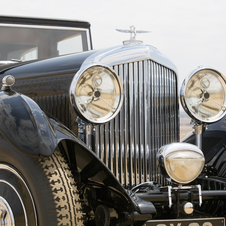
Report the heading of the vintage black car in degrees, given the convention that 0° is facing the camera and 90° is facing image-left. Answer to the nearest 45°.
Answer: approximately 315°
